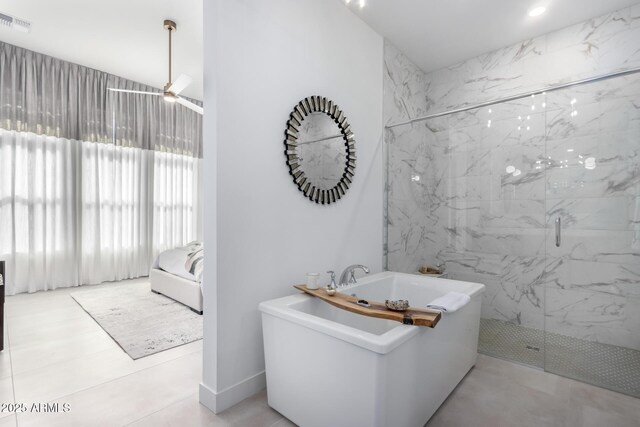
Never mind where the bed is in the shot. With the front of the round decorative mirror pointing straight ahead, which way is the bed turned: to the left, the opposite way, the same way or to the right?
to the right

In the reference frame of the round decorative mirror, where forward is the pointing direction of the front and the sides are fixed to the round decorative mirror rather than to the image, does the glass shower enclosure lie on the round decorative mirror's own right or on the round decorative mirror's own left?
on the round decorative mirror's own left

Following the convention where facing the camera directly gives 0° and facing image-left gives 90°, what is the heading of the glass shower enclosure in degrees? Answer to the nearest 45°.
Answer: approximately 45°

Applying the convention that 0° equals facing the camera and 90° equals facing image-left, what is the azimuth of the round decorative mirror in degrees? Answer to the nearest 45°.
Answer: approximately 315°

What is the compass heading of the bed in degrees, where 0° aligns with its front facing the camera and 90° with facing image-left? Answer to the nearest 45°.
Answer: approximately 45°
